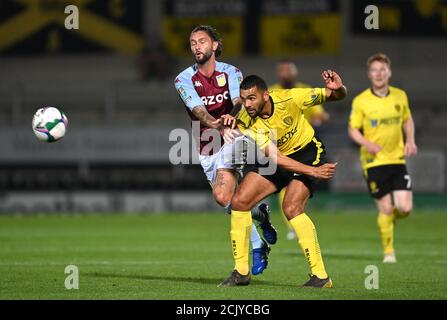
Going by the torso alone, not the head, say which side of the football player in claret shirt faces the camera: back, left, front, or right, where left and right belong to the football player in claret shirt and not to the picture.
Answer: front

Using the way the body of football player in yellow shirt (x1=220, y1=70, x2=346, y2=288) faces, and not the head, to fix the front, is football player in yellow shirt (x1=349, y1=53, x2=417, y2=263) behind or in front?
behind

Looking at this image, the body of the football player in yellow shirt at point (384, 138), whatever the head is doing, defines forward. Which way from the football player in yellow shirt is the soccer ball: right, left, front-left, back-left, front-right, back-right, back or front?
front-right

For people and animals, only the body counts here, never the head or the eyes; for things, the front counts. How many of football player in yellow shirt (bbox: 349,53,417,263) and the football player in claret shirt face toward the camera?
2

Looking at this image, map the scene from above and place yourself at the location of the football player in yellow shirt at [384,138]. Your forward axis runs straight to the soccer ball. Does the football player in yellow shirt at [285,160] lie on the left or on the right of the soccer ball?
left

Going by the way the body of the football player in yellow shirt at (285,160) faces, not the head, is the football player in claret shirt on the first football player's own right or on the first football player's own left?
on the first football player's own right

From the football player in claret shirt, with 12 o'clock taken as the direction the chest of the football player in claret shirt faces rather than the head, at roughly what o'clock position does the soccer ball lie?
The soccer ball is roughly at 3 o'clock from the football player in claret shirt.

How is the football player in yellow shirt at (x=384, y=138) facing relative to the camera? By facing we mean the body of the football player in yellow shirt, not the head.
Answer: toward the camera

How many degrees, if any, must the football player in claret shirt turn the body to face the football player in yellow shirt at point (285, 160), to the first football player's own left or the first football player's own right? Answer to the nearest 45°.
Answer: approximately 45° to the first football player's own left

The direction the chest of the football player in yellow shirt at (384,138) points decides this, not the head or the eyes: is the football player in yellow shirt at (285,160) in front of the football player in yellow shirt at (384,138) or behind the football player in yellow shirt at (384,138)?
in front

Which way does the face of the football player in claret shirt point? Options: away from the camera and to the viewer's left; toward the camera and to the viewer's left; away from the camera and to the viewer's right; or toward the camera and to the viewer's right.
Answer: toward the camera and to the viewer's left

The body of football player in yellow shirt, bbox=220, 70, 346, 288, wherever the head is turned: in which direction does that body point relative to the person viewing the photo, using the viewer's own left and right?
facing the viewer and to the left of the viewer
